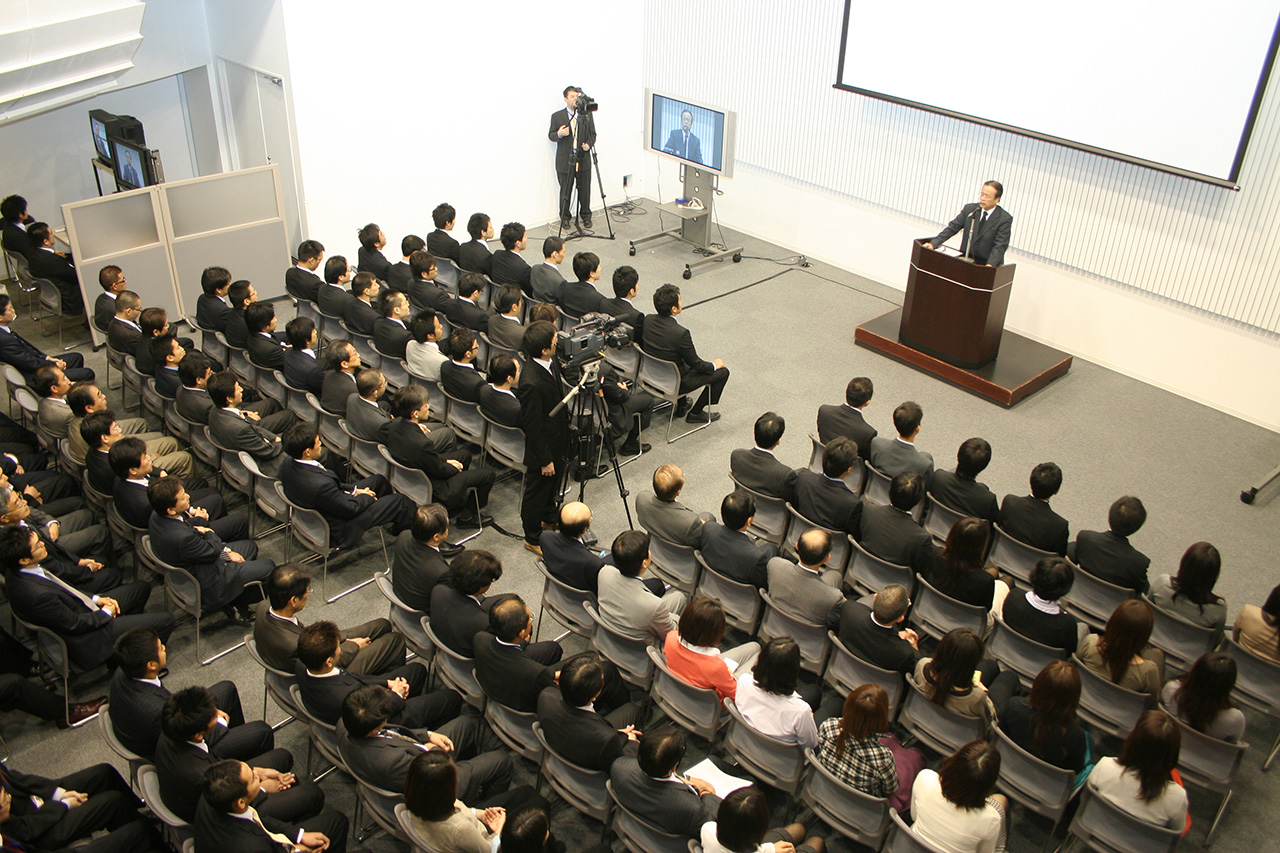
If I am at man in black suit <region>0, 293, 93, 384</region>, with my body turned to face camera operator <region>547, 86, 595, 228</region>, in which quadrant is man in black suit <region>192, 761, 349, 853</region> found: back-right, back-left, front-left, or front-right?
back-right

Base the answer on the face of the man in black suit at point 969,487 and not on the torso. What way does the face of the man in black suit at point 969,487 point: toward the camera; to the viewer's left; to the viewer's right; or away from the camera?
away from the camera

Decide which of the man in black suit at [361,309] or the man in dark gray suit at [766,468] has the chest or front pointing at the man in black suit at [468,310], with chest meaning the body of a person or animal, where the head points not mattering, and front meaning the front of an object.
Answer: the man in black suit at [361,309]

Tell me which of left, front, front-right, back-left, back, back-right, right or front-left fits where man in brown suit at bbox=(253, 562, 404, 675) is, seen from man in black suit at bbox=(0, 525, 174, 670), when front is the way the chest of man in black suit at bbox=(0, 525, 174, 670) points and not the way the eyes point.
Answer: front-right

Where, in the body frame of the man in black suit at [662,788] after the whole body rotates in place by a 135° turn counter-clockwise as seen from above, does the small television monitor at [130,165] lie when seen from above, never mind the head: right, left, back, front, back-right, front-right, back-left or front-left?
front-right

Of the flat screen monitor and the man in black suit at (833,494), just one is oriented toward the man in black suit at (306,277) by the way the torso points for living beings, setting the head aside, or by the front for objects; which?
the flat screen monitor

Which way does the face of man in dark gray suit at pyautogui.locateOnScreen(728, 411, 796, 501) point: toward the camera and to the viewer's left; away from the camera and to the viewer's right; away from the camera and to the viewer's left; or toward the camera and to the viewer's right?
away from the camera and to the viewer's right

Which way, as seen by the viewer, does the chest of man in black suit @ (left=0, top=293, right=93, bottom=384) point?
to the viewer's right

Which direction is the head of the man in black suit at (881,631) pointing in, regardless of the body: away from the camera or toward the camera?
away from the camera

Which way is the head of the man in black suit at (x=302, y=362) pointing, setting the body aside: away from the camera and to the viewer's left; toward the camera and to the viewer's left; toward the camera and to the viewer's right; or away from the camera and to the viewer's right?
away from the camera and to the viewer's right

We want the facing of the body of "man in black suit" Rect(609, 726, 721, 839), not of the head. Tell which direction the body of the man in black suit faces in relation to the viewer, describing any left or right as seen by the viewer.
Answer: facing away from the viewer and to the right of the viewer

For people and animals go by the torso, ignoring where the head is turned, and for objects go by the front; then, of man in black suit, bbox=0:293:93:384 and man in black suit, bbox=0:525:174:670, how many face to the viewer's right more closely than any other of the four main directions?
2

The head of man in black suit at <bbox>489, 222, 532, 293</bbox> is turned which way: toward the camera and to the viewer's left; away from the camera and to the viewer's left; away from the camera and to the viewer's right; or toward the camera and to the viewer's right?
away from the camera and to the viewer's right

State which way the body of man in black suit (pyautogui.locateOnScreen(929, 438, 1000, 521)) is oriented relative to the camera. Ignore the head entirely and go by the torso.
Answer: away from the camera

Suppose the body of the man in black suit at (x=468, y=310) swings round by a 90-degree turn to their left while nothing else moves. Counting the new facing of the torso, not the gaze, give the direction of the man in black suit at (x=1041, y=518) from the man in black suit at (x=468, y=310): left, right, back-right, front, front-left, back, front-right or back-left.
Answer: back
